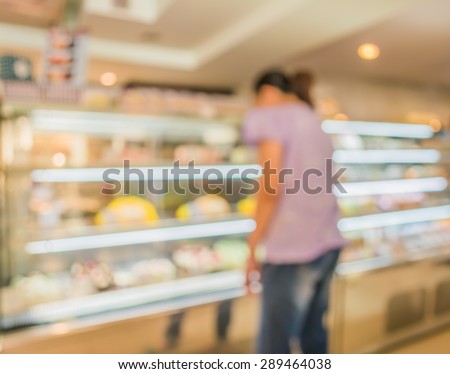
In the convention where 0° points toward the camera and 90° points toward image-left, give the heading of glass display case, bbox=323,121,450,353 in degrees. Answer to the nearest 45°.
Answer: approximately 315°

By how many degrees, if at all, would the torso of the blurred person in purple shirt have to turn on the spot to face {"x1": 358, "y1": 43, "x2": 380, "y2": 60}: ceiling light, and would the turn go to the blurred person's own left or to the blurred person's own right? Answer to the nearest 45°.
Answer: approximately 45° to the blurred person's own right

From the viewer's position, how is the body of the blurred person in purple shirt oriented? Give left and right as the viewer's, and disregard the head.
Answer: facing away from the viewer and to the left of the viewer

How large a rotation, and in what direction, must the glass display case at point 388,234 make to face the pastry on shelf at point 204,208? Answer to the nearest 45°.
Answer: approximately 90° to its right

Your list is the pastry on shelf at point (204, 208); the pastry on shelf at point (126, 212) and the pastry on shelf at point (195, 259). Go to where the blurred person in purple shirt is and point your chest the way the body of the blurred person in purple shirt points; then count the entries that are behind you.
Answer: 0

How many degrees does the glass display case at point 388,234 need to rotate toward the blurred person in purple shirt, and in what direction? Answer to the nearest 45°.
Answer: approximately 45° to its right

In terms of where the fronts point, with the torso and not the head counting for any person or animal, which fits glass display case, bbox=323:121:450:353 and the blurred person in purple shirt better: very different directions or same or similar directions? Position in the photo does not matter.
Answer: very different directions

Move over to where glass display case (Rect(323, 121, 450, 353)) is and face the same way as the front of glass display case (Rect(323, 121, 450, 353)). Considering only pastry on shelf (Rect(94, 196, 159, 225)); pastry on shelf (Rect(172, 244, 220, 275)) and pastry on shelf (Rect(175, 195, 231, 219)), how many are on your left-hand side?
0
